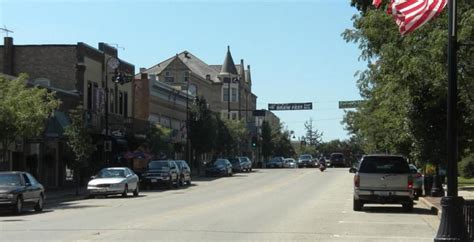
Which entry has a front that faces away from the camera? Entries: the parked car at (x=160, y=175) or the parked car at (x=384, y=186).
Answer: the parked car at (x=384, y=186)

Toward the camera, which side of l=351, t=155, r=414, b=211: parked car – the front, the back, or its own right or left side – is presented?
back

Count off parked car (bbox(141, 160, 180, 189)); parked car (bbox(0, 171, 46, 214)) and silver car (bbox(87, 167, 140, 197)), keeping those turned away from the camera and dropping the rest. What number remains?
0

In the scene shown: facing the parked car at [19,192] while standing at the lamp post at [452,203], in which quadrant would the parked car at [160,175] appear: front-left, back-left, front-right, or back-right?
front-right

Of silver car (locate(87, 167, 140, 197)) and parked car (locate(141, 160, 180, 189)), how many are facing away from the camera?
0

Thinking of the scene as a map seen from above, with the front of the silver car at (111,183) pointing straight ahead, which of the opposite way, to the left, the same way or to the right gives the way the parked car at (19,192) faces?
the same way

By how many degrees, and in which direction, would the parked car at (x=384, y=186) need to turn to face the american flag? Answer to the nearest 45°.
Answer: approximately 180°

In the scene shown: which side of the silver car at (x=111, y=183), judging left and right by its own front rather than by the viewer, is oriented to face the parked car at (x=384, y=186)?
left

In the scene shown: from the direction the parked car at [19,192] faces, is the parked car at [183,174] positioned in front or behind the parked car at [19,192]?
behind

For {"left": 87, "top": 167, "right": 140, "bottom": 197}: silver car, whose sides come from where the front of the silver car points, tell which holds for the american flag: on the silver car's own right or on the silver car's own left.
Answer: on the silver car's own left

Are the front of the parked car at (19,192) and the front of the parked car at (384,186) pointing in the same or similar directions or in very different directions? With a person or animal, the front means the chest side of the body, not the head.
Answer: very different directions

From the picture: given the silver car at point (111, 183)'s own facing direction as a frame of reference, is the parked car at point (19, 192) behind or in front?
in front

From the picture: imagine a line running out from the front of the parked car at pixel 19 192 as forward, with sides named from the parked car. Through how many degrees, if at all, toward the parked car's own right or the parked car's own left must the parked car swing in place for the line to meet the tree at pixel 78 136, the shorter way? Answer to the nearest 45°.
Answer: approximately 135° to the parked car's own right

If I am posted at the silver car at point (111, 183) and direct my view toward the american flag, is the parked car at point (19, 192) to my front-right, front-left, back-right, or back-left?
front-right

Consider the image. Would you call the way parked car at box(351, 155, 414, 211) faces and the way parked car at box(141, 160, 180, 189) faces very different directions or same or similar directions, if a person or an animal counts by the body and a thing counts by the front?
very different directions

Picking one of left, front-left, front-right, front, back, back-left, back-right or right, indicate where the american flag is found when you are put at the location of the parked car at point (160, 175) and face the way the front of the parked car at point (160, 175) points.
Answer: front-left

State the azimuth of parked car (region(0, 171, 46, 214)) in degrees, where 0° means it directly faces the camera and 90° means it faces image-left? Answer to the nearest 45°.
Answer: approximately 45°

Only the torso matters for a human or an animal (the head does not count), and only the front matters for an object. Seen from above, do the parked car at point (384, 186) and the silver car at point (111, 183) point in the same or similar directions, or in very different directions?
very different directions

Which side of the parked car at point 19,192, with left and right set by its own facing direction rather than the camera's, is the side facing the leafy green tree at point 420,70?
left
